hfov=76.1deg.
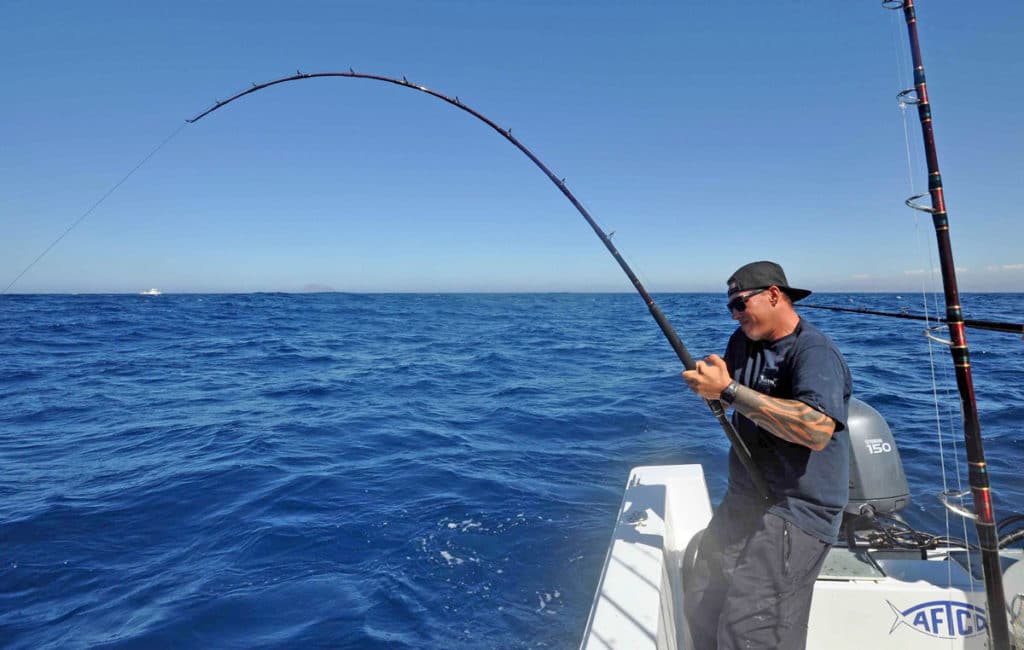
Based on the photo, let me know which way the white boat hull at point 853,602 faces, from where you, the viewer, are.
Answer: facing the viewer

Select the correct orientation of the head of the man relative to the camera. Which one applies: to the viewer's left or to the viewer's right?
to the viewer's left
